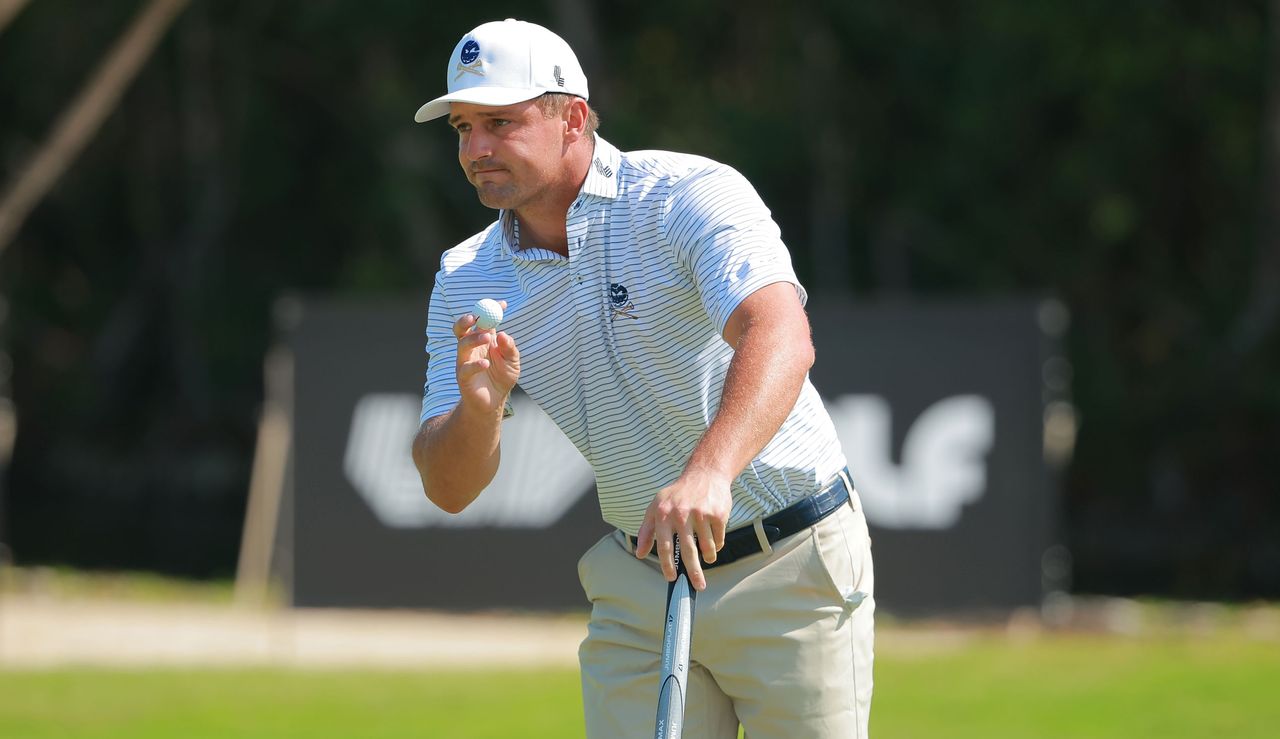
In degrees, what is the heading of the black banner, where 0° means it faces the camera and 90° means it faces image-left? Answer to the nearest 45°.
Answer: approximately 0°

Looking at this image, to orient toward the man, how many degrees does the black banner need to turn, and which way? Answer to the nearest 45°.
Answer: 0° — it already faces them

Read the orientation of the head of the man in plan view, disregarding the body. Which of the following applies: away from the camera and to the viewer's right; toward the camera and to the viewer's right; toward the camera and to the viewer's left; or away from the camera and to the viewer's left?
toward the camera and to the viewer's left

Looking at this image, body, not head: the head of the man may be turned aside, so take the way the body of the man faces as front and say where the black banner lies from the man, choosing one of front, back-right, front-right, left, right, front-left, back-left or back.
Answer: back-right

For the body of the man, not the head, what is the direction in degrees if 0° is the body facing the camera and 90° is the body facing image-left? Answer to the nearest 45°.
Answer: approximately 45°
